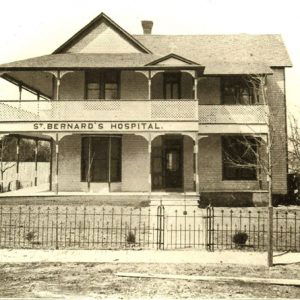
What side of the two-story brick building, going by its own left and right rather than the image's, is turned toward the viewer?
front
